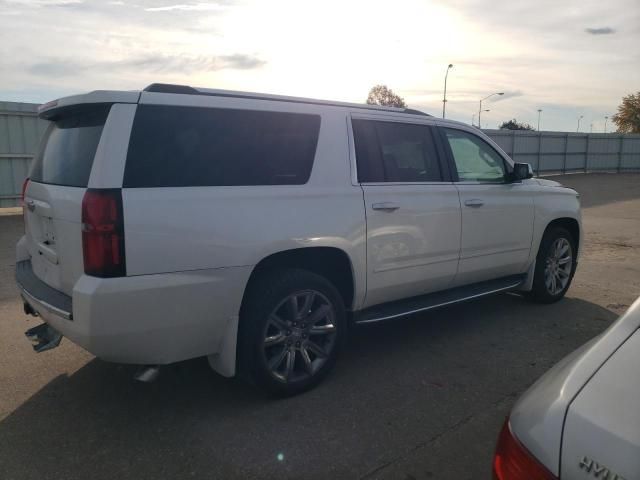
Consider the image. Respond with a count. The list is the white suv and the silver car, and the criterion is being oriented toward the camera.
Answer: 0

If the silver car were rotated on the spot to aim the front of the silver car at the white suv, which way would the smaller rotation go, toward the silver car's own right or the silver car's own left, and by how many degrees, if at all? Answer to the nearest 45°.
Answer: approximately 90° to the silver car's own left

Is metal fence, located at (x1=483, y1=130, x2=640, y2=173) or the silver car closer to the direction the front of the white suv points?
the metal fence

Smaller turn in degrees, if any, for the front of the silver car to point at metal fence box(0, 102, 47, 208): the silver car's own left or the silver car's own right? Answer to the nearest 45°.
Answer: approximately 90° to the silver car's own left

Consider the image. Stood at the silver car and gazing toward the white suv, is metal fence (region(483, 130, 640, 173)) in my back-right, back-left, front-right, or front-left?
front-right

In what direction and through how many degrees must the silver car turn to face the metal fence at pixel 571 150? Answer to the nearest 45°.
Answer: approximately 45° to its left

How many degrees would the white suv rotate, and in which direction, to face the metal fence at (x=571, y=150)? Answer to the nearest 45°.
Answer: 0° — it already faces it

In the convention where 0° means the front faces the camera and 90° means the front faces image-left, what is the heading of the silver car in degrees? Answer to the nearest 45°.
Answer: approximately 225°

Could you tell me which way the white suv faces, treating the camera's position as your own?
facing away from the viewer and to the right of the viewer

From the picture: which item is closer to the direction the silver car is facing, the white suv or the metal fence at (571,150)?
the metal fence

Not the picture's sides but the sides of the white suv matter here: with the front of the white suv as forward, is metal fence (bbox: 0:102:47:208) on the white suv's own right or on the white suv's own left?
on the white suv's own left
